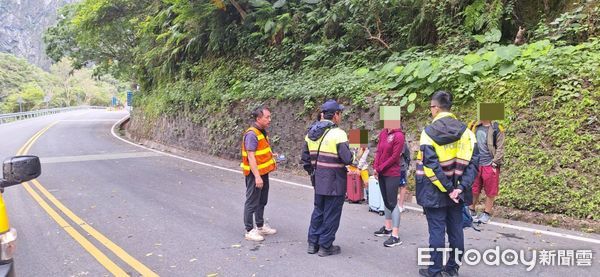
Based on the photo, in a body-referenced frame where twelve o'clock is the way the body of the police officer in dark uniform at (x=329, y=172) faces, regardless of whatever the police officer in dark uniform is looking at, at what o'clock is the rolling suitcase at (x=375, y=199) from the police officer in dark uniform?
The rolling suitcase is roughly at 11 o'clock from the police officer in dark uniform.

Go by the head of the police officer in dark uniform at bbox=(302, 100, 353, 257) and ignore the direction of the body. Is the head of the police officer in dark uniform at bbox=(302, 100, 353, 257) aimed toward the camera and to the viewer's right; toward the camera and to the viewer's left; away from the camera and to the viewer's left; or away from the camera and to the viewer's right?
away from the camera and to the viewer's right

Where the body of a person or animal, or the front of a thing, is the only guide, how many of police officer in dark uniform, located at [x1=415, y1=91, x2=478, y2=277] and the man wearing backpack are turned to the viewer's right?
0

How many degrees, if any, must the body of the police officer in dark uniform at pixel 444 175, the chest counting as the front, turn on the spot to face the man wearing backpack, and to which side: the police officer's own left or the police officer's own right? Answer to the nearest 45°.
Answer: approximately 45° to the police officer's own right

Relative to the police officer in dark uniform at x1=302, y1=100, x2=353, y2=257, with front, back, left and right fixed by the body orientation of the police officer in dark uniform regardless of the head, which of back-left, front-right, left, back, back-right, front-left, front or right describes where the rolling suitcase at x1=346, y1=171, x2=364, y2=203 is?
front-left

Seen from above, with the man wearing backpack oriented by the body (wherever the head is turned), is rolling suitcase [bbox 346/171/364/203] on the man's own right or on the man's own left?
on the man's own right

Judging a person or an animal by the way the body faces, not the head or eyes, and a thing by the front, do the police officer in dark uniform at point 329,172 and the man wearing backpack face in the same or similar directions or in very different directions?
very different directions

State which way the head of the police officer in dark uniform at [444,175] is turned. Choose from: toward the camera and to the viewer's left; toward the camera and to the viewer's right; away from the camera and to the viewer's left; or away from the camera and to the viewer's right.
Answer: away from the camera and to the viewer's left

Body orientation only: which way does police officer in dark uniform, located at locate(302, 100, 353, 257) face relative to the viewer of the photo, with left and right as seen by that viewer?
facing away from the viewer and to the right of the viewer

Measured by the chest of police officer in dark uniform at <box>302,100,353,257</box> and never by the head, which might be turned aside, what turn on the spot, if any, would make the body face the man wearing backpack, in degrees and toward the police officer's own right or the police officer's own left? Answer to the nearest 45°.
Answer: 0° — they already face them

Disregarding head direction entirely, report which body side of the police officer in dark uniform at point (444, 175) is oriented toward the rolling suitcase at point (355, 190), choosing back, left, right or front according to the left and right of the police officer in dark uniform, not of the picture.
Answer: front

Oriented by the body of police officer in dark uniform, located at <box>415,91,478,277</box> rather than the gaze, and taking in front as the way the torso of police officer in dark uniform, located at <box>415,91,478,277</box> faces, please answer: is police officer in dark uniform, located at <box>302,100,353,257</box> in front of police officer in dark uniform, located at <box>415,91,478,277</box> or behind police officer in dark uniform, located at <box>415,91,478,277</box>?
in front

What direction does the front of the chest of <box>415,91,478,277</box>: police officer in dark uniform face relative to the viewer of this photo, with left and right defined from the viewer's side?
facing away from the viewer and to the left of the viewer
